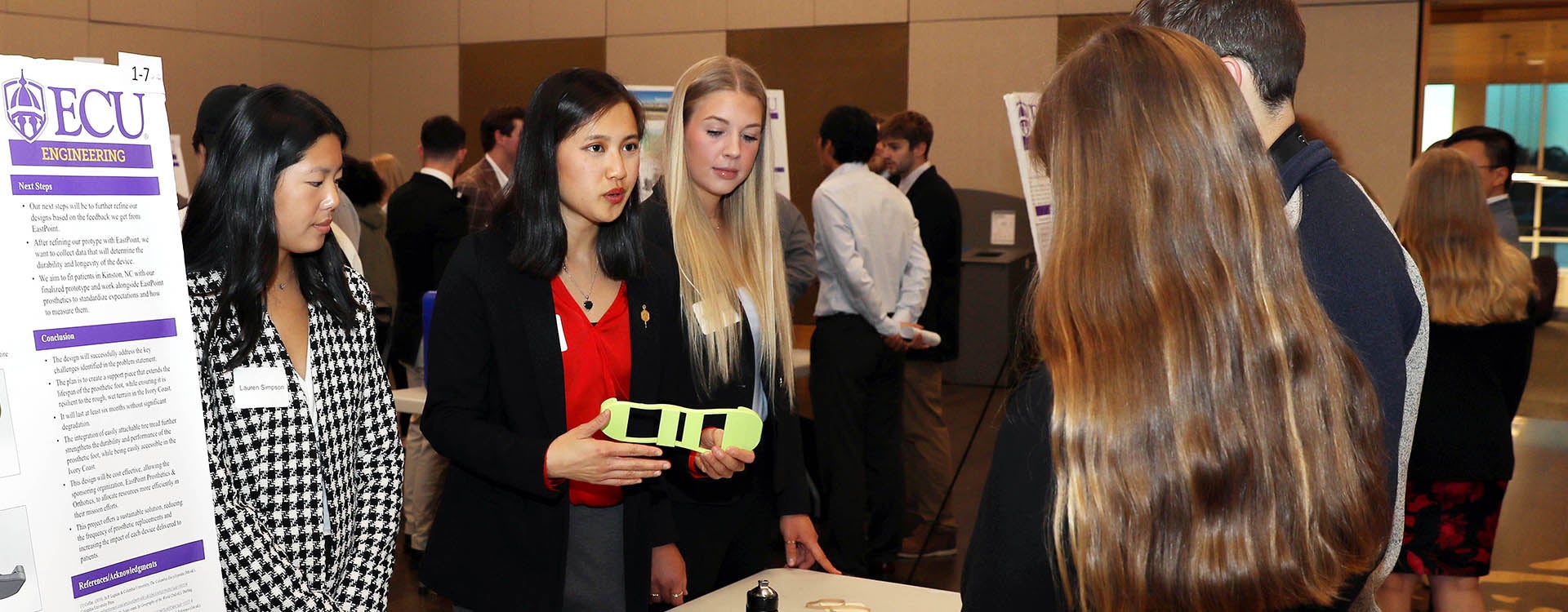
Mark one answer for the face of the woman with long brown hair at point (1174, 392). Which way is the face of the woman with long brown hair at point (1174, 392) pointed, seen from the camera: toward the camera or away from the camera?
away from the camera

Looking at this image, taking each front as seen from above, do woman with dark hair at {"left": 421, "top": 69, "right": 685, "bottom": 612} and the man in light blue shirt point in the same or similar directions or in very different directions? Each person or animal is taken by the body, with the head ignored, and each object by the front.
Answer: very different directions

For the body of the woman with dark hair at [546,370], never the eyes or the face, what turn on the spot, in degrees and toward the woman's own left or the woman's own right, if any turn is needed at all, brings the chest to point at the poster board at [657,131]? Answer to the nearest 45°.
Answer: approximately 135° to the woman's own left

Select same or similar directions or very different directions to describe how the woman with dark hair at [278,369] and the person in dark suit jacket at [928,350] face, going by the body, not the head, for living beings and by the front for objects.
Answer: very different directions

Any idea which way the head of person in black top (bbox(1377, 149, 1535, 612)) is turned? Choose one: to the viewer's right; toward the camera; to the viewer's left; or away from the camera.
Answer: away from the camera

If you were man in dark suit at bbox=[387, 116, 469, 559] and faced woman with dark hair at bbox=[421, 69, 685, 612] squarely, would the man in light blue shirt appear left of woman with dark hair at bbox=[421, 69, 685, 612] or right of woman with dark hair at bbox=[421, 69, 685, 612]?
left

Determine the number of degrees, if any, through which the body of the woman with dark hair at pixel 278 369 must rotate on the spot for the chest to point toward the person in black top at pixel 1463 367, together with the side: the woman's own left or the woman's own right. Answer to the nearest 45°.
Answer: approximately 45° to the woman's own left

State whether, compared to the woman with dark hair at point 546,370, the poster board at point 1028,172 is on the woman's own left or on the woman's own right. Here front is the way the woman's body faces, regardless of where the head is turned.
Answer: on the woman's own left
